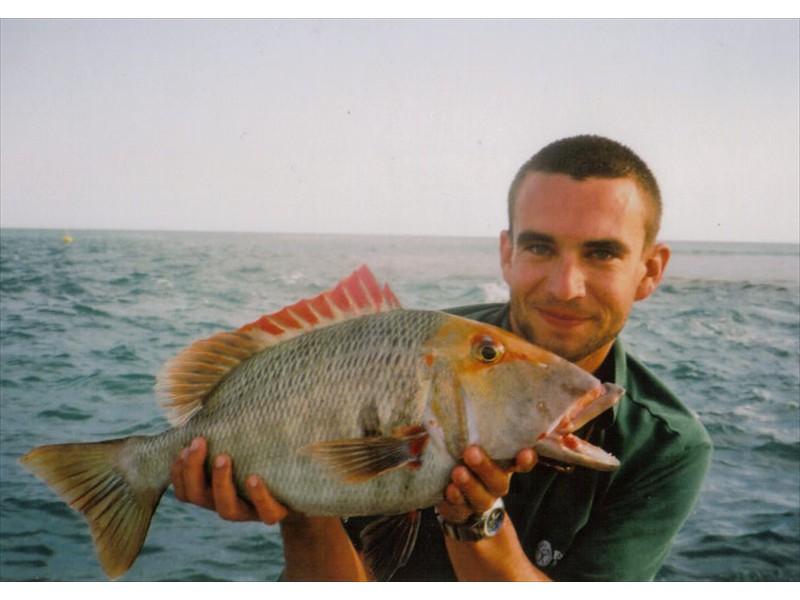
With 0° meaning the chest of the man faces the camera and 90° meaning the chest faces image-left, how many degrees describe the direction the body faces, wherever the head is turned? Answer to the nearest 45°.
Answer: approximately 45°

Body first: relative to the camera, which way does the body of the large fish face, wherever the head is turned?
to the viewer's right
